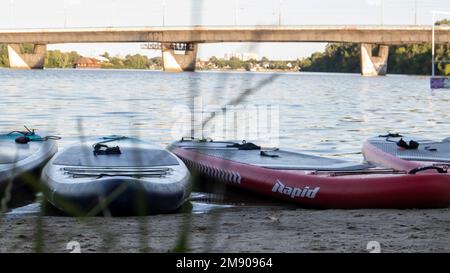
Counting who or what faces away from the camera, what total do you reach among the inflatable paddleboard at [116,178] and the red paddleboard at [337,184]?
0

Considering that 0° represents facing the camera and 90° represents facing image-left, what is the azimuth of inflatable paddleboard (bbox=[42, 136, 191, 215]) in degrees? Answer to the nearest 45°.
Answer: approximately 0°

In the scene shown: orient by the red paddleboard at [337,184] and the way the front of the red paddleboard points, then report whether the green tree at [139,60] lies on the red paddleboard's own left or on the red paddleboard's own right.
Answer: on the red paddleboard's own right
